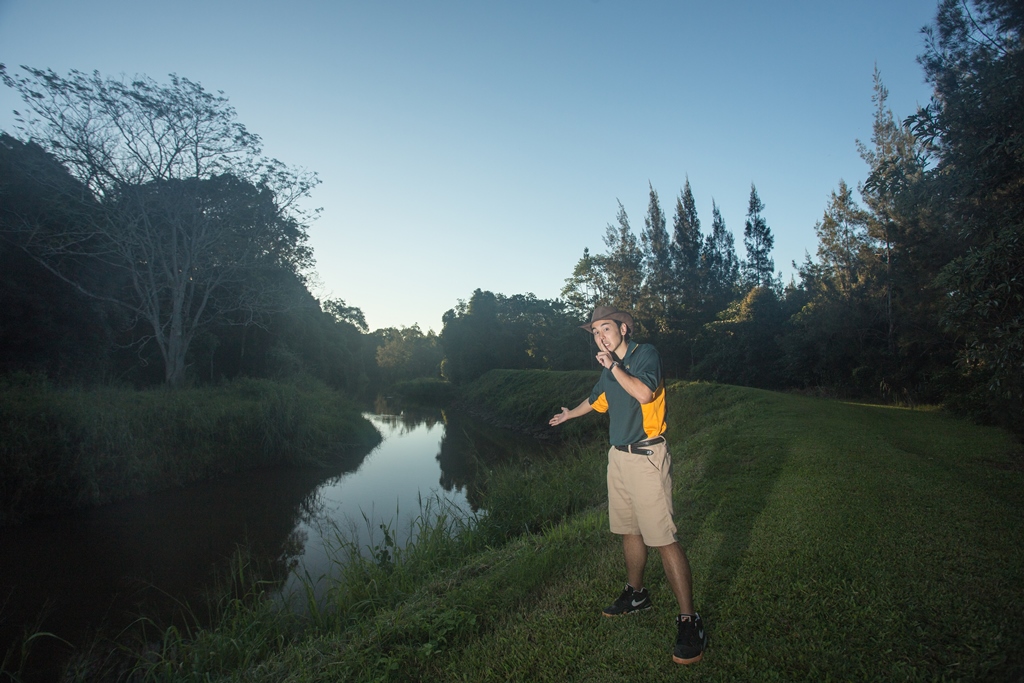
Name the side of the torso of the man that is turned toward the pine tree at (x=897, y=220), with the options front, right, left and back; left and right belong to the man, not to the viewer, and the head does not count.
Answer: back

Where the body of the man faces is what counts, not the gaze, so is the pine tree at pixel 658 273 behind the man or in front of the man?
behind

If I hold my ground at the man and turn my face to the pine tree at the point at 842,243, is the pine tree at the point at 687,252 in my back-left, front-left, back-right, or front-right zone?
front-left

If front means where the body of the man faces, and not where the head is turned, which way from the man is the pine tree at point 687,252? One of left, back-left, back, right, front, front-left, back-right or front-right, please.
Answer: back-right

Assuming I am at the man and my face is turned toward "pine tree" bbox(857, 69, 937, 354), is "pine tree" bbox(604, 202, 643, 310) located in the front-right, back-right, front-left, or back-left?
front-left

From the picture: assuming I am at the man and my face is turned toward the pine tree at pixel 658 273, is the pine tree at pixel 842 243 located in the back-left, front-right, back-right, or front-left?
front-right

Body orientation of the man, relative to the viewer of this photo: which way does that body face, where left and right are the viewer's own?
facing the viewer and to the left of the viewer

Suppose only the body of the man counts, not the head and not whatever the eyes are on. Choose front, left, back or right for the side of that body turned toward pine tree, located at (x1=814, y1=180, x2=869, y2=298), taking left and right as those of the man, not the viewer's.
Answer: back

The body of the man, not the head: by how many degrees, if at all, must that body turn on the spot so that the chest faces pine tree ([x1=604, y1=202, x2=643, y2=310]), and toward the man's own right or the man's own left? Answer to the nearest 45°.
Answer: approximately 135° to the man's own right
